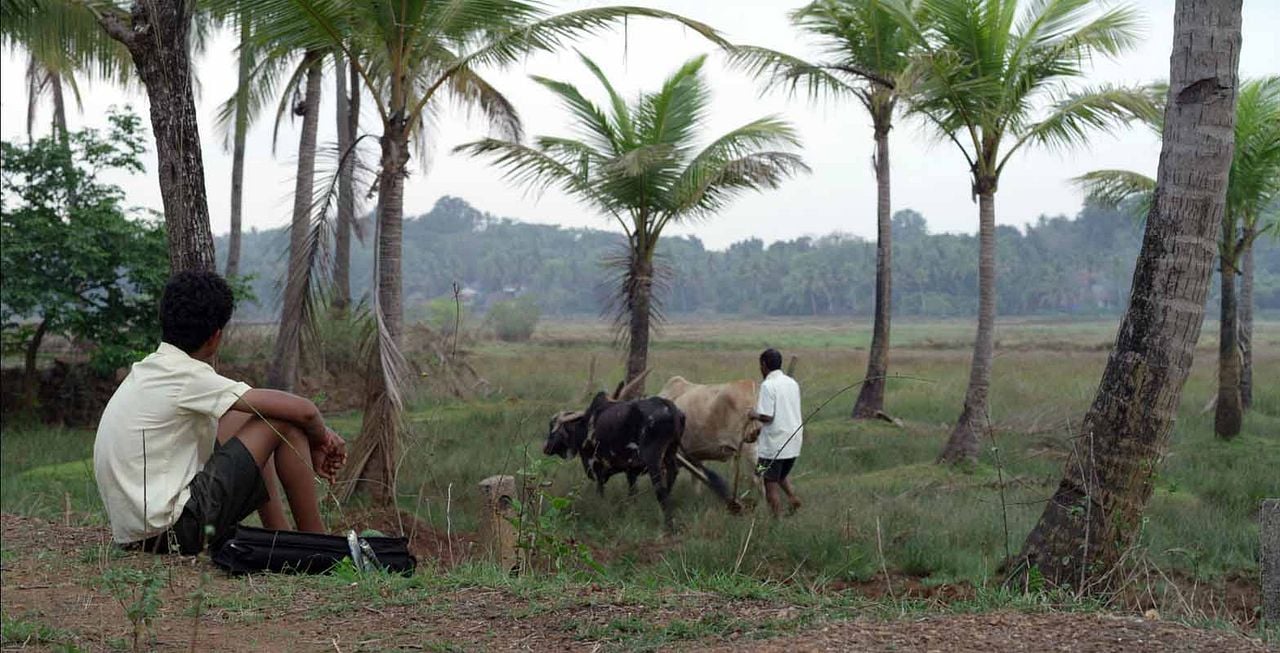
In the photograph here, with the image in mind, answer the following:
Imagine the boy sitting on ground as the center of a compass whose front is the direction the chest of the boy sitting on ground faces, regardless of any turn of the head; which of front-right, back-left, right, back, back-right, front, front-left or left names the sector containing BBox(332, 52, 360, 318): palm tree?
front-left

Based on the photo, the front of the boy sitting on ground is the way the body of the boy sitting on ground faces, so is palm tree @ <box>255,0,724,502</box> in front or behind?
in front

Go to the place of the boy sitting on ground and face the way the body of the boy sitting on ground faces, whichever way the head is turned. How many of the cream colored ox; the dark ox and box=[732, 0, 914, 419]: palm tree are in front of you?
3

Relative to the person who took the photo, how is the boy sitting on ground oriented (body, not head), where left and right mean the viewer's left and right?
facing away from the viewer and to the right of the viewer

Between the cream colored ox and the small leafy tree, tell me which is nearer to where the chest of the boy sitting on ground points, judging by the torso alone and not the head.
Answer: the cream colored ox

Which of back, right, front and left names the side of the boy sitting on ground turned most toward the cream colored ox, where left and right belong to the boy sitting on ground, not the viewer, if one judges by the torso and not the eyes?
front

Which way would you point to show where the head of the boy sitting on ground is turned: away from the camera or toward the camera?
away from the camera

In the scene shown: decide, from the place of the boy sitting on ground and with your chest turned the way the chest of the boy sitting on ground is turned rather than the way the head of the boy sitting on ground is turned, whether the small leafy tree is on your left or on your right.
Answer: on your left

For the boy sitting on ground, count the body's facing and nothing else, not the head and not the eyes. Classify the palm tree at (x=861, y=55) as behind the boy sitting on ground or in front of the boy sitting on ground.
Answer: in front
